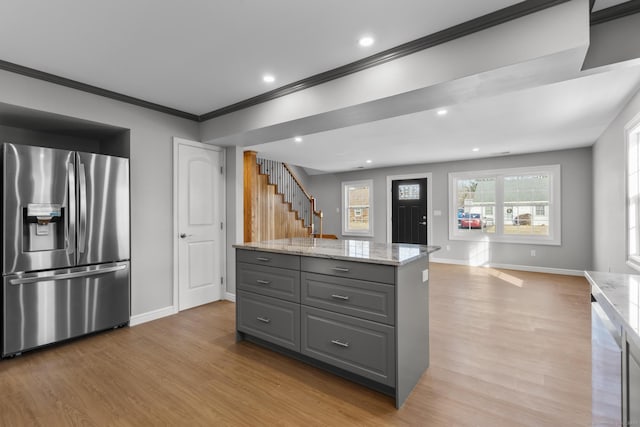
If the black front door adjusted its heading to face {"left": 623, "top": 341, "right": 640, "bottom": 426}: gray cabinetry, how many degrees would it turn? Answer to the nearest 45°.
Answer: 0° — it already faces it

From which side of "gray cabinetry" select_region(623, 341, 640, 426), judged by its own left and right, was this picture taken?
left

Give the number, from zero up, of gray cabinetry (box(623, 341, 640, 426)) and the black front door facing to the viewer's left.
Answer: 1

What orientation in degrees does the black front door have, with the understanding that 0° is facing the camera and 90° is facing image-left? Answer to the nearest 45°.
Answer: approximately 0°

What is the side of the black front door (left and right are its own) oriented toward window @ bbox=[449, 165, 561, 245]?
left

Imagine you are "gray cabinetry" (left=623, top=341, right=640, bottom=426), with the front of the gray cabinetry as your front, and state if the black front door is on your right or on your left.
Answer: on your right

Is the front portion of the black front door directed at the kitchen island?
yes

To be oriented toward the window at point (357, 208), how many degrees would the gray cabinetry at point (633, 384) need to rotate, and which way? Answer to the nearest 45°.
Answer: approximately 45° to its right

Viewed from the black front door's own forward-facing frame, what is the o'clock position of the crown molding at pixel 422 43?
The crown molding is roughly at 12 o'clock from the black front door.
